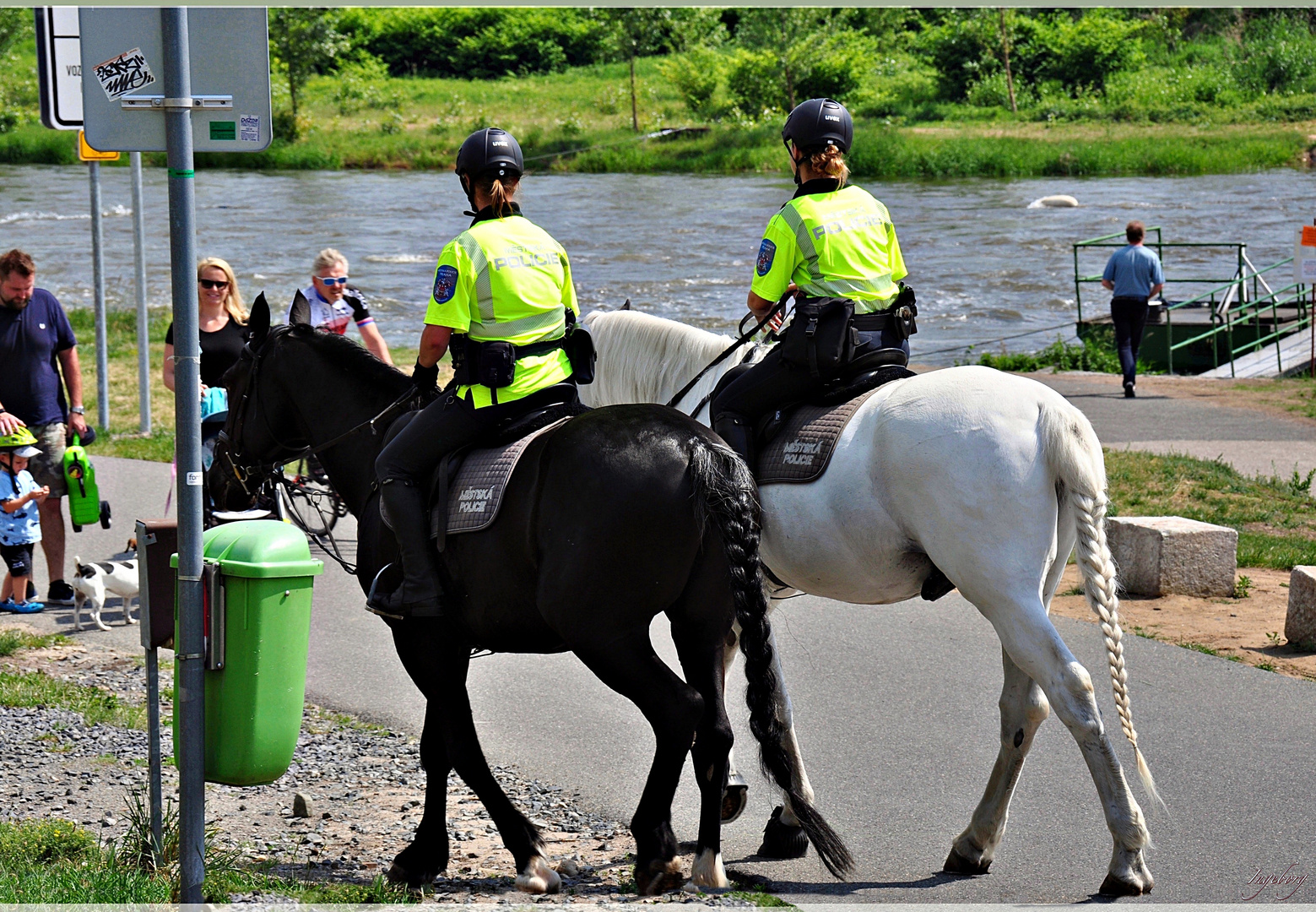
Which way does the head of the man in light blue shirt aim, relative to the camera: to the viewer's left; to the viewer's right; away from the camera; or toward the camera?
away from the camera

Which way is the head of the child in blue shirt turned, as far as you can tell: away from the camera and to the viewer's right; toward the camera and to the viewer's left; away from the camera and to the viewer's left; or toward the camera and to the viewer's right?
toward the camera and to the viewer's right

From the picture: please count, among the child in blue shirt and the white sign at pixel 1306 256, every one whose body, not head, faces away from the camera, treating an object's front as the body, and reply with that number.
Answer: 0

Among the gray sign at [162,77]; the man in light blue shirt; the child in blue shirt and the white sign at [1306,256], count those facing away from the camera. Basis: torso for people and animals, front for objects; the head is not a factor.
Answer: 2

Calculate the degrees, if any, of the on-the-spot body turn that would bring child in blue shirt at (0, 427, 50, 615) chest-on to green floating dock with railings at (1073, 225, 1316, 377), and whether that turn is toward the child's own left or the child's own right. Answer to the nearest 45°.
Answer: approximately 90° to the child's own left

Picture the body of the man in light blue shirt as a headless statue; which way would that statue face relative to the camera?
away from the camera

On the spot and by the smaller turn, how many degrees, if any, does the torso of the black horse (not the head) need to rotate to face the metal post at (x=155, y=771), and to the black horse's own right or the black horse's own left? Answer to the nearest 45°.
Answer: approximately 45° to the black horse's own left

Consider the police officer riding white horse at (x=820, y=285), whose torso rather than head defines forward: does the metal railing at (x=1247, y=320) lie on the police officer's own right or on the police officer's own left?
on the police officer's own right

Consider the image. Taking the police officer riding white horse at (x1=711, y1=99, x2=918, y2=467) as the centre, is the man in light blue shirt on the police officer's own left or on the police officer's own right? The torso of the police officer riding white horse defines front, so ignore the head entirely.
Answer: on the police officer's own right

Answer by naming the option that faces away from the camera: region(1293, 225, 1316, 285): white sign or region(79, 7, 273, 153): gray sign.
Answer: region(79, 7, 273, 153): gray sign

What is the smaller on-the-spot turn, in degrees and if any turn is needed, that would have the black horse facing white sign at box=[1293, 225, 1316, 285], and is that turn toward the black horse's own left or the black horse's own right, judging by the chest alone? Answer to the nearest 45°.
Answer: approximately 90° to the black horse's own right

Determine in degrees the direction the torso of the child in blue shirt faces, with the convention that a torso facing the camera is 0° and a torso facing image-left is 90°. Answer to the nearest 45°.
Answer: approximately 315°

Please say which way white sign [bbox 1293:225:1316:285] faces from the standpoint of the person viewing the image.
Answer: facing the viewer

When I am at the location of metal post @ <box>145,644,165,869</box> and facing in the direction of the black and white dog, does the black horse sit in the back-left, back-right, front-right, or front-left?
back-right

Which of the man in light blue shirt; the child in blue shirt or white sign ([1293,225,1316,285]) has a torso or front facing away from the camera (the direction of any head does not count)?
the man in light blue shirt

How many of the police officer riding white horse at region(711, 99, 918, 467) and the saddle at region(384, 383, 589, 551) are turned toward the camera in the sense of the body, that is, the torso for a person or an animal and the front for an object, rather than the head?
0

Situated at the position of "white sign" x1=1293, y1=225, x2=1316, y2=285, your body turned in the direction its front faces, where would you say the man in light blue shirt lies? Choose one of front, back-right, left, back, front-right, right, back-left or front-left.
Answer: front-right
